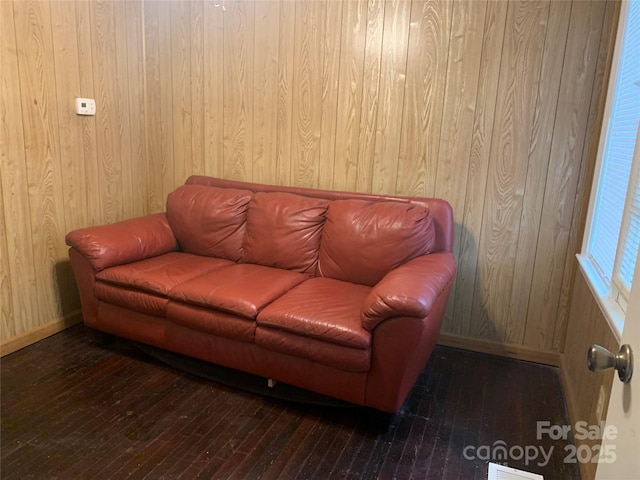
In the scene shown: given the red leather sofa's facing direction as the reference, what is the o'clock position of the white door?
The white door is roughly at 10 o'clock from the red leather sofa.

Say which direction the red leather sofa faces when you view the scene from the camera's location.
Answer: facing the viewer and to the left of the viewer

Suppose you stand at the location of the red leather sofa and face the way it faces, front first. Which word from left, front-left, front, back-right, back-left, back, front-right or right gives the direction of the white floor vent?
left

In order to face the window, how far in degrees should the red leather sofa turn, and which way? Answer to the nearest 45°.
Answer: approximately 135° to its left
